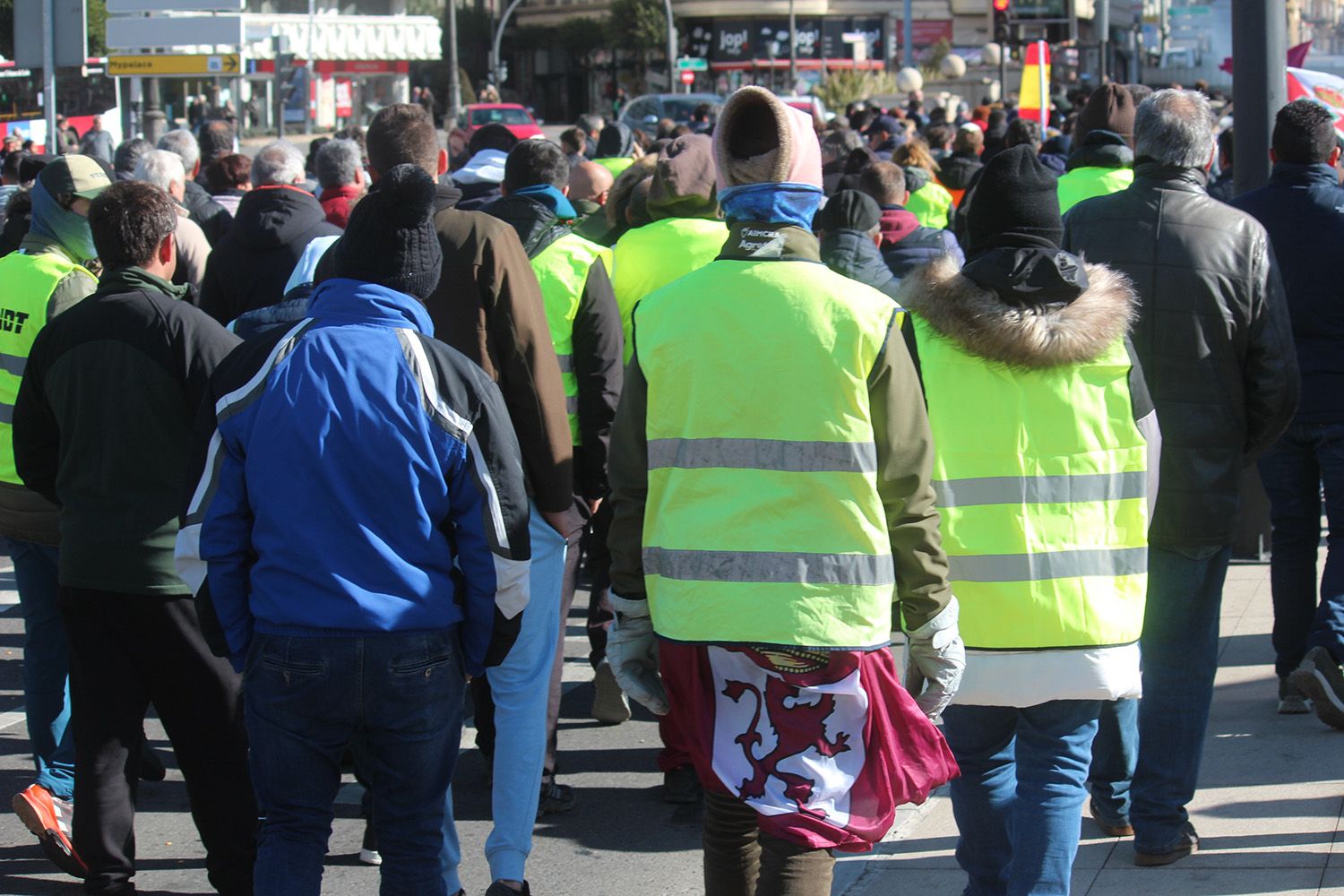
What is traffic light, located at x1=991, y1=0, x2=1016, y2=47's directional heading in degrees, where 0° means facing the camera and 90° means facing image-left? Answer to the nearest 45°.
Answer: approximately 0°

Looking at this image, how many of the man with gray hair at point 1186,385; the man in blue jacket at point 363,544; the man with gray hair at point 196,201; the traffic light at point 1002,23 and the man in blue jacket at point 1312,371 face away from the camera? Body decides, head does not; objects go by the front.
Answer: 4

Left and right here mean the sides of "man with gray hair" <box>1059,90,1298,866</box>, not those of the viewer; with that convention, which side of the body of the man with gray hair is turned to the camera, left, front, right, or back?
back

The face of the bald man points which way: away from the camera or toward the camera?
away from the camera

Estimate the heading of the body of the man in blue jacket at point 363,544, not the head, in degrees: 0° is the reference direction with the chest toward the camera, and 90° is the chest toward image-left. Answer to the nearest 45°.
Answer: approximately 180°

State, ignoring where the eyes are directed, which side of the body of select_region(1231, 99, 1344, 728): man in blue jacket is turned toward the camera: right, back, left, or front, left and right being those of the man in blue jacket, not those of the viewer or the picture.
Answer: back

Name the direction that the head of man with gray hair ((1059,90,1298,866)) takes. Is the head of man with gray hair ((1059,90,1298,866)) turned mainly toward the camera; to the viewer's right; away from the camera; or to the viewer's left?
away from the camera

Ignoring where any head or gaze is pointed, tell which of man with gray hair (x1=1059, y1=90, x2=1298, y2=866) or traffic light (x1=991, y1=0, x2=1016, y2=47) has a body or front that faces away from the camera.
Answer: the man with gray hair

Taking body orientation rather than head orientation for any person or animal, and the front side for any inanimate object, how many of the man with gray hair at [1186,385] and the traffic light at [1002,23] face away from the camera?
1

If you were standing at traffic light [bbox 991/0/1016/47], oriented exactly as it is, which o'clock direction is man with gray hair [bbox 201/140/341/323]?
The man with gray hair is roughly at 12 o'clock from the traffic light.
